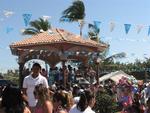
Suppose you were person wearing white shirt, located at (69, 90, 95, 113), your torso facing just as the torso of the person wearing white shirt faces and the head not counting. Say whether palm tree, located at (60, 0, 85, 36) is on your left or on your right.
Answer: on your left

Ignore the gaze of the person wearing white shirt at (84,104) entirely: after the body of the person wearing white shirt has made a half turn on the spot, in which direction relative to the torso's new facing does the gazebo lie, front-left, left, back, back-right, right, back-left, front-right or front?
back-right

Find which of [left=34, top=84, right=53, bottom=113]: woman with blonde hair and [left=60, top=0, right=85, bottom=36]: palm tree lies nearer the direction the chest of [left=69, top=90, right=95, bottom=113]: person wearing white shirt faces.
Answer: the palm tree

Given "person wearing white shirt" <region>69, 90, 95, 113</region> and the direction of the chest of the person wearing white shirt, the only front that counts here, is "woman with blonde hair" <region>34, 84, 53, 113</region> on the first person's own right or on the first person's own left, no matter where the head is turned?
on the first person's own left

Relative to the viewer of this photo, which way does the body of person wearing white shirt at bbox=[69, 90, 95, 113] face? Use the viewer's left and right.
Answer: facing away from the viewer and to the right of the viewer
